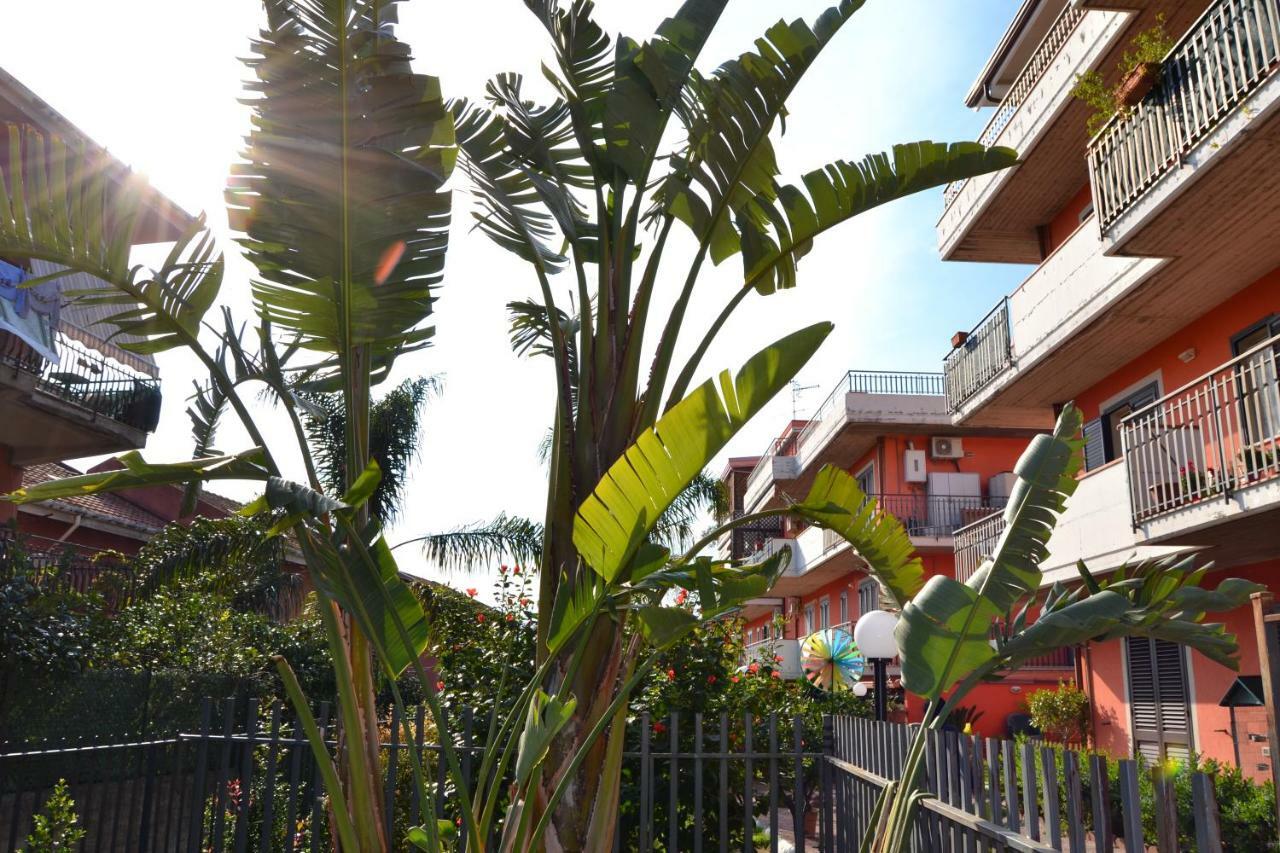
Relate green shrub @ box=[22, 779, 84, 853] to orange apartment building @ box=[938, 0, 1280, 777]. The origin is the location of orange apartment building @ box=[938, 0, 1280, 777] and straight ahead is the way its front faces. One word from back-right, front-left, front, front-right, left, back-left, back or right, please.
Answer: front

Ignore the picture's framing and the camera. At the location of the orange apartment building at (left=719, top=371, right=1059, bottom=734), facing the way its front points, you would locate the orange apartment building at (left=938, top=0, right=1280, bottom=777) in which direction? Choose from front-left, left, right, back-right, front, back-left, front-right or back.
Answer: front-left

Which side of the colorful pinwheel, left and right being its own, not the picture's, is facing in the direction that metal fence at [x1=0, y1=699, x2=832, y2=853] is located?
front

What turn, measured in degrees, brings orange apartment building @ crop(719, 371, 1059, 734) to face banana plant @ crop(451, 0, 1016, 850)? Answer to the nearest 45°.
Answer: approximately 45° to its left

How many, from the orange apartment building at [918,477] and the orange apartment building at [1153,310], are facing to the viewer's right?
0

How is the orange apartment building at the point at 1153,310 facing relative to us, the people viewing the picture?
facing the viewer and to the left of the viewer

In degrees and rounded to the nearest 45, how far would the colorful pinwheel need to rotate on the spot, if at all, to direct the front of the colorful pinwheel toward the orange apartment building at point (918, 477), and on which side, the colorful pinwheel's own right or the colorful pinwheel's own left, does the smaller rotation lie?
approximately 180°

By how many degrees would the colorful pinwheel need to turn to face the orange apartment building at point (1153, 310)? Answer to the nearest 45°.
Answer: approximately 45° to its left

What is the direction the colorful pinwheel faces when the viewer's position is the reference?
facing the viewer

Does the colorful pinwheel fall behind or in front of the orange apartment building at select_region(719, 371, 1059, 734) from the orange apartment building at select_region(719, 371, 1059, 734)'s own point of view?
in front

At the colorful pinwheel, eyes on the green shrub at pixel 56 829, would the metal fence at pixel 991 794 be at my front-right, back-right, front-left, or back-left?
front-left

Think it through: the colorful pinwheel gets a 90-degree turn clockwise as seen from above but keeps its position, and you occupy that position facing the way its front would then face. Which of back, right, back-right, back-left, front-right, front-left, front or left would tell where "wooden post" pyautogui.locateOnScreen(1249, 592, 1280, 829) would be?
left

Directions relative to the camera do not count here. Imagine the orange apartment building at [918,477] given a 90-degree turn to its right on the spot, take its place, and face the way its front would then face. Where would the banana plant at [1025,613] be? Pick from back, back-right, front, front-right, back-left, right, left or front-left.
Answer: back-left
